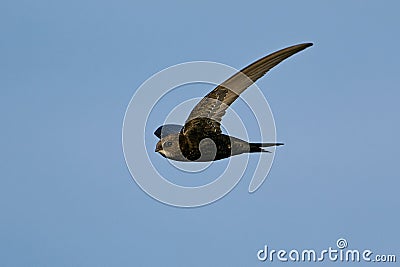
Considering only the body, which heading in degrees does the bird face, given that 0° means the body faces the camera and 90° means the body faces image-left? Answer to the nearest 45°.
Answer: approximately 90°
